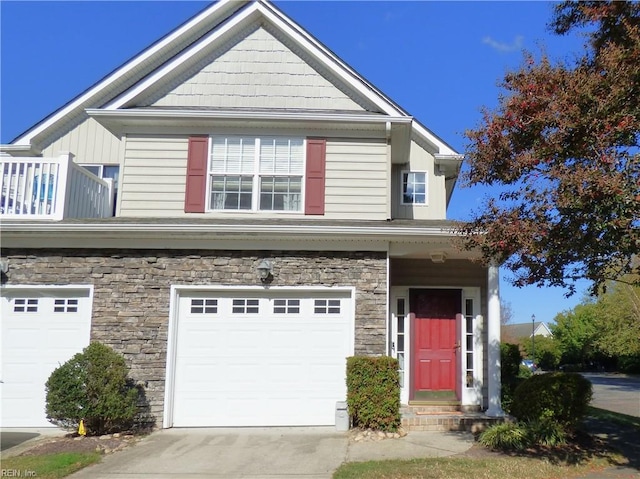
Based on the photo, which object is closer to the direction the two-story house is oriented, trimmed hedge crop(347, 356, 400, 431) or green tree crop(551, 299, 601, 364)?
the trimmed hedge

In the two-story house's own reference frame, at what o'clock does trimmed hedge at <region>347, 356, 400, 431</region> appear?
The trimmed hedge is roughly at 10 o'clock from the two-story house.

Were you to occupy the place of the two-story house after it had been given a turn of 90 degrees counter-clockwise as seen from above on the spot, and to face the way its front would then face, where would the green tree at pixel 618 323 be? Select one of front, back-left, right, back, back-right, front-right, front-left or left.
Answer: front-left

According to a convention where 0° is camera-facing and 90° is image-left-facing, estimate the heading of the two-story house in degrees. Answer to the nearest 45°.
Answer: approximately 0°
